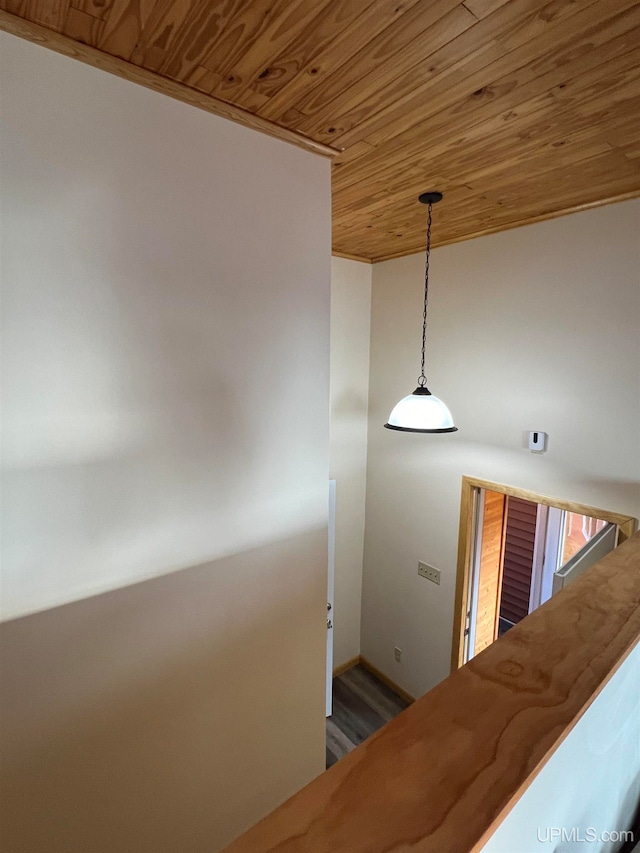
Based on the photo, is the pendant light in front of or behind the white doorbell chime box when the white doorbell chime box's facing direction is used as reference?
in front

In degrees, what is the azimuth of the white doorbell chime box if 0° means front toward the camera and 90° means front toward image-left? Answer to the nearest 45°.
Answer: approximately 45°

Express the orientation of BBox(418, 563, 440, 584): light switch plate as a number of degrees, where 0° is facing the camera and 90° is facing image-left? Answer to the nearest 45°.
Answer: approximately 45°
